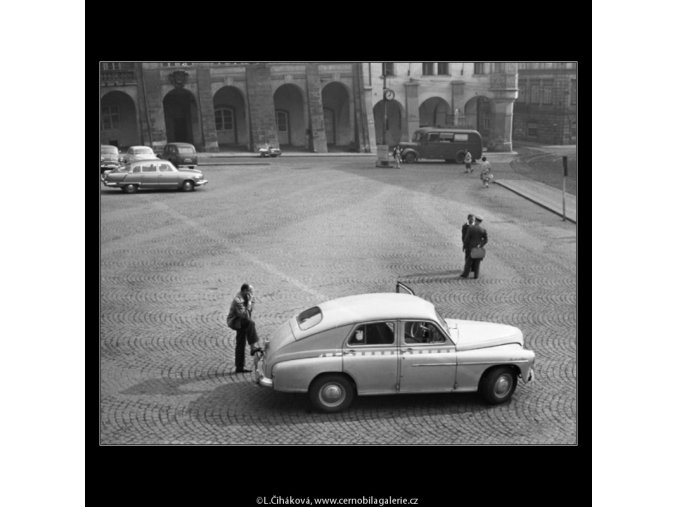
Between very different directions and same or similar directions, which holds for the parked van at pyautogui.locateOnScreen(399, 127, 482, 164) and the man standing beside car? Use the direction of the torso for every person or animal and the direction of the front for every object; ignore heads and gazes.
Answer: very different directions

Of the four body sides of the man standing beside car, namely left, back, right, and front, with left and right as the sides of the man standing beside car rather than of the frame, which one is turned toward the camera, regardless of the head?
right

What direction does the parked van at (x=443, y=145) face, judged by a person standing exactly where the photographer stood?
facing to the left of the viewer

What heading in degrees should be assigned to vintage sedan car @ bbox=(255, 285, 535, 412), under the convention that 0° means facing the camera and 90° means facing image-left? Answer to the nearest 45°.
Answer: approximately 270°

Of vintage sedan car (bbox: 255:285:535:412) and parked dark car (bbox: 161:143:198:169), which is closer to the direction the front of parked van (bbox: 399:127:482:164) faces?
the parked dark car

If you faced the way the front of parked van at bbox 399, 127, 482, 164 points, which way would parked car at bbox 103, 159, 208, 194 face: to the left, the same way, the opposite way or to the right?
the opposite way

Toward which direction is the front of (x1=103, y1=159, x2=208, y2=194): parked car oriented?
to the viewer's right
